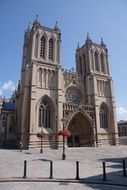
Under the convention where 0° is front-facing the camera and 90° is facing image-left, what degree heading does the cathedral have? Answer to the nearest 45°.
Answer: approximately 315°
